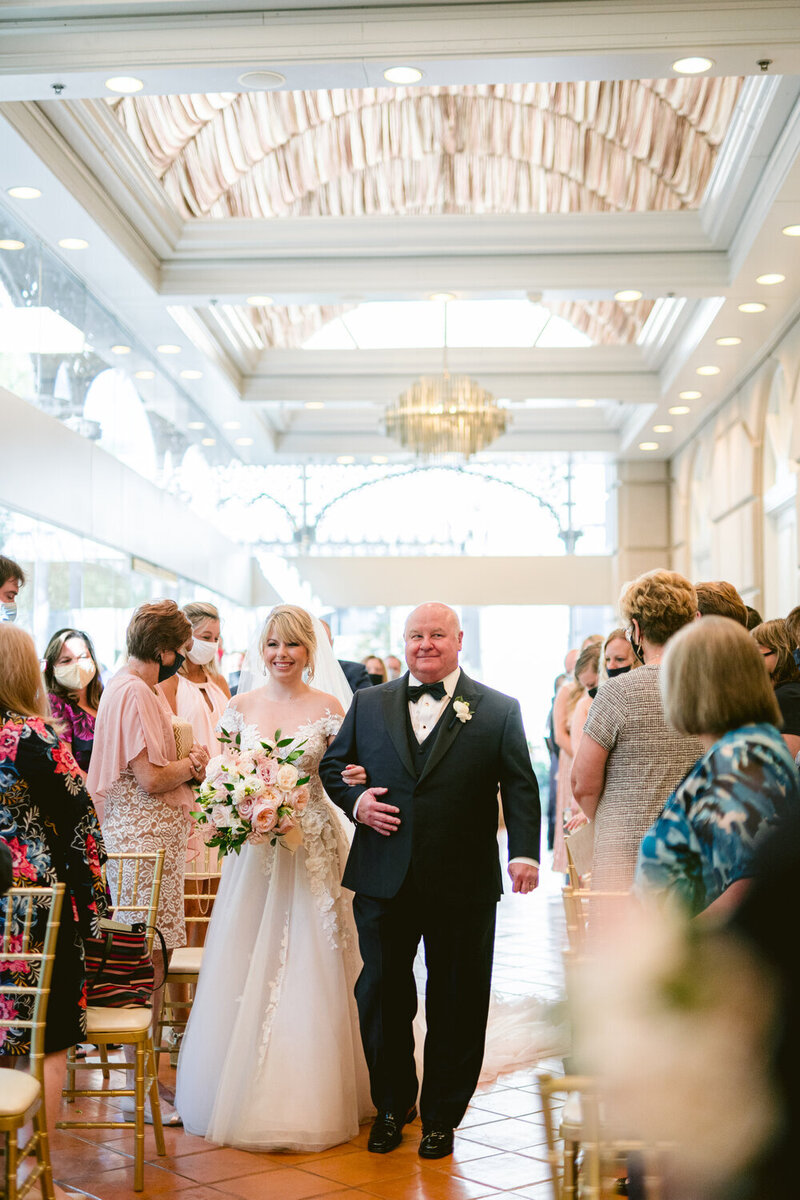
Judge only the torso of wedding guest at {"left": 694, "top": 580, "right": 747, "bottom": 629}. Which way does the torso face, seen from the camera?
to the viewer's left

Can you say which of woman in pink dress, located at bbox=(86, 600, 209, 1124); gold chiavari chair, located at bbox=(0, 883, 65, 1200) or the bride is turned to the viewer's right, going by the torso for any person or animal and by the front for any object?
the woman in pink dress

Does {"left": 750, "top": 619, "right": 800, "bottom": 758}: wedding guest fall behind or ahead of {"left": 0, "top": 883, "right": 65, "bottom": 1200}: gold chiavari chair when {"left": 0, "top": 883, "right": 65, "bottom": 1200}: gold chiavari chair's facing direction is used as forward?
behind

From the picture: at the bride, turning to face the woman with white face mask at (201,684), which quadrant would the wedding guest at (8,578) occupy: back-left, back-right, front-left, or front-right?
front-left

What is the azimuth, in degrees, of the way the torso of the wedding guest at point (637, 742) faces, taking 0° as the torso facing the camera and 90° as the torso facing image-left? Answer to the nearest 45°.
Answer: approximately 135°

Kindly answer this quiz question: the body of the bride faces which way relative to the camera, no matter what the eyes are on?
toward the camera

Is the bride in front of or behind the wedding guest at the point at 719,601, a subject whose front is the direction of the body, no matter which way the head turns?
in front

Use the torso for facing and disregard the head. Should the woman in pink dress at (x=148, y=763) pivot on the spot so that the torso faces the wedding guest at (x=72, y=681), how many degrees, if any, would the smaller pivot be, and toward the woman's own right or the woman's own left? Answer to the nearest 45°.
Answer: approximately 90° to the woman's own left

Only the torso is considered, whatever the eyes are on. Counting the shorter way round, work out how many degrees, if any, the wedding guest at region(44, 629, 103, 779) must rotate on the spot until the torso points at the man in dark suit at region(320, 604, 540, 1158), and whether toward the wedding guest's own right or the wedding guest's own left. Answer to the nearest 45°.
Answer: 0° — they already face them

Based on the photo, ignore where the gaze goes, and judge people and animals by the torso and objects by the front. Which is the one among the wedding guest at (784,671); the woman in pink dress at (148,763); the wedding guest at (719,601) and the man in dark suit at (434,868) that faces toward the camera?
the man in dark suit

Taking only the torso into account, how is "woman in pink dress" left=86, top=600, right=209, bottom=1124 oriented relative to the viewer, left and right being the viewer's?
facing to the right of the viewer

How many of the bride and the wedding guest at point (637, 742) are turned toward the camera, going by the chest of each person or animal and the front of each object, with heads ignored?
1
